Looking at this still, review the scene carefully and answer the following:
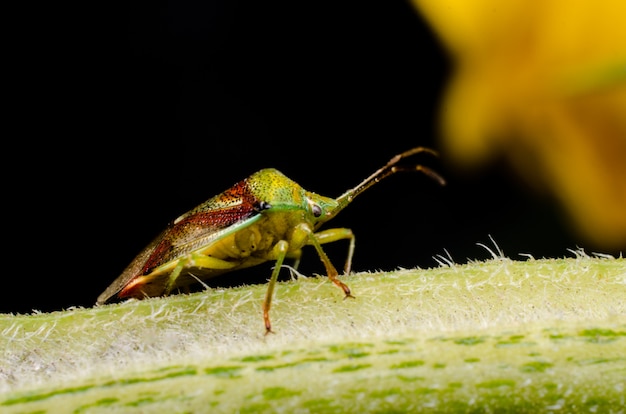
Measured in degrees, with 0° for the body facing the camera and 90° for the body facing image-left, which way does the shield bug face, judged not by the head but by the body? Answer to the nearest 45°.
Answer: approximately 270°
